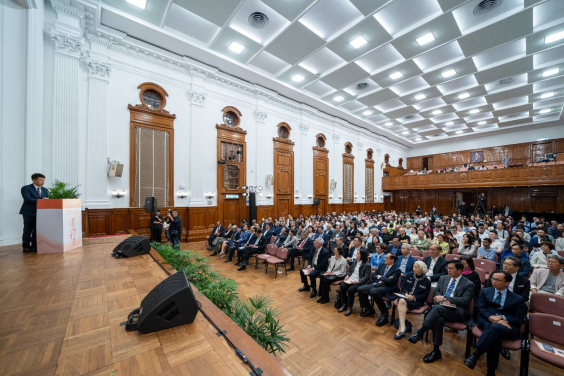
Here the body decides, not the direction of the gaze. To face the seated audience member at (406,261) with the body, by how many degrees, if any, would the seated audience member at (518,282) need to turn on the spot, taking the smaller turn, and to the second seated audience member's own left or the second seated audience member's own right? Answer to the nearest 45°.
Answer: approximately 45° to the second seated audience member's own right

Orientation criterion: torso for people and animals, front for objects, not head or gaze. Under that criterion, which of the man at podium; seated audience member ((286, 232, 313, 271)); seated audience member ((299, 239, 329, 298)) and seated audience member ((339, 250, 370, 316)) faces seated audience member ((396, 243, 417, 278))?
the man at podium

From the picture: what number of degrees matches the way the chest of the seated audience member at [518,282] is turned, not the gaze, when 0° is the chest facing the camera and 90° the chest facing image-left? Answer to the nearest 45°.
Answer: approximately 45°

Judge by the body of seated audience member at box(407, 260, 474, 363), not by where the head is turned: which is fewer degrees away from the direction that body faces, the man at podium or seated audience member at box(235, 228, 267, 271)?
the man at podium

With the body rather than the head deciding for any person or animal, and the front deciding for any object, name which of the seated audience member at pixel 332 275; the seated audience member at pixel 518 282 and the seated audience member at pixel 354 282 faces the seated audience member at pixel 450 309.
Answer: the seated audience member at pixel 518 282

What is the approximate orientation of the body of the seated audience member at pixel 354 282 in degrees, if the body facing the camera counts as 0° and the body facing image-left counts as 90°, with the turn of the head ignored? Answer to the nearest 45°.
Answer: approximately 45°

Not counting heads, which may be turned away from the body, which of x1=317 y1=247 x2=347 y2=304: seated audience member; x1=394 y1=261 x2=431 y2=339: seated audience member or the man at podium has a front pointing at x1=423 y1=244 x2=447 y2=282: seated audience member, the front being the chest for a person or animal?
the man at podium

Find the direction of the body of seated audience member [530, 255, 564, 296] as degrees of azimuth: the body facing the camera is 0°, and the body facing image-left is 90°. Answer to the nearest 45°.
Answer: approximately 45°

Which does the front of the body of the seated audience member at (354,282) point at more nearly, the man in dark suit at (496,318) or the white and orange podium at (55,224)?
the white and orange podium
